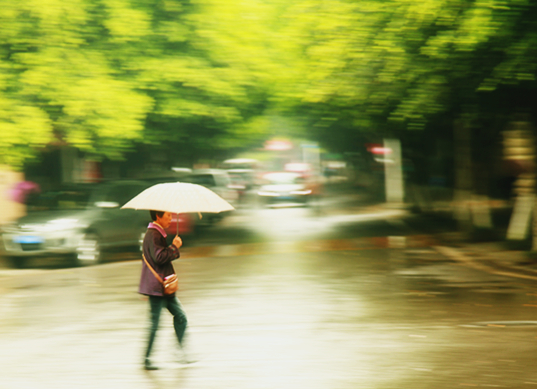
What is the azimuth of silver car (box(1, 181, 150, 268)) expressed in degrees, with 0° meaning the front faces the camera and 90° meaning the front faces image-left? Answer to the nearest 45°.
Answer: approximately 45°

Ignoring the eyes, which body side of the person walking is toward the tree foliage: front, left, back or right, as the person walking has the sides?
left

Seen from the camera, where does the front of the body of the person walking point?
to the viewer's right

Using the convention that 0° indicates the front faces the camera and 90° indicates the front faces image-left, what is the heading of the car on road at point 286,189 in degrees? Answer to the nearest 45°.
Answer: approximately 0°

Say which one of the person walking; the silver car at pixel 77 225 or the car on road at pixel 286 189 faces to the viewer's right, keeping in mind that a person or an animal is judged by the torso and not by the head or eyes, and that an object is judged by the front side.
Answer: the person walking

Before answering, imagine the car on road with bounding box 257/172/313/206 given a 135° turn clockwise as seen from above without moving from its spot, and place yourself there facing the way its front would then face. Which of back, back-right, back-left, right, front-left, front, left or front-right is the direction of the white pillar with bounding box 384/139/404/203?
back-right

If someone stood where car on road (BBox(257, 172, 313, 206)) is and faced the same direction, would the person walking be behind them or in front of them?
in front

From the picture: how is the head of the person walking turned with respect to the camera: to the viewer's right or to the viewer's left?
to the viewer's right

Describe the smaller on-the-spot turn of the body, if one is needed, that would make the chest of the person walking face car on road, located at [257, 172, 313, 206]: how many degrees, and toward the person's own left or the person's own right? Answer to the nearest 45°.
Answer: approximately 90° to the person's own left

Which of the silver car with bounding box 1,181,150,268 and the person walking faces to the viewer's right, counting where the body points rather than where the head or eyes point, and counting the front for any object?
the person walking

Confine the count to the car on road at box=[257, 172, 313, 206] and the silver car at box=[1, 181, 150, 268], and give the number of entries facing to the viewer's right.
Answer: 0
